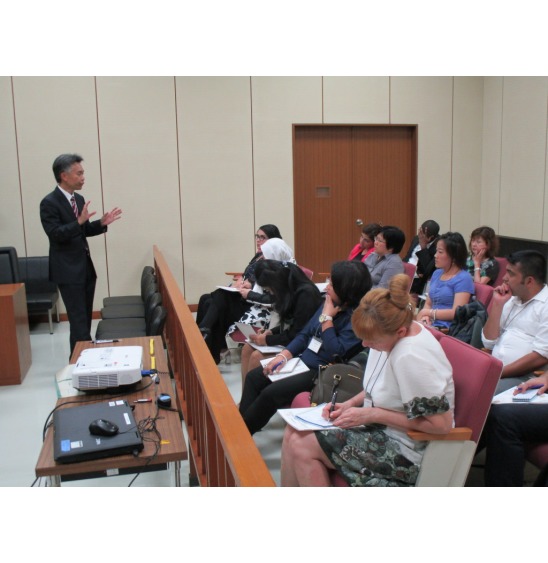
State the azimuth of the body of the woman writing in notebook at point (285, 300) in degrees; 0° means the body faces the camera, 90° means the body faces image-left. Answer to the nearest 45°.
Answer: approximately 90°

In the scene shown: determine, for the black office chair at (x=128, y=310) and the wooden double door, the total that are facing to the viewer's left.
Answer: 1

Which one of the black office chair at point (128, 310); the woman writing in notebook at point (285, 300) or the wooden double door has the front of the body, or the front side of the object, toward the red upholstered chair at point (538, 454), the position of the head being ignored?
the wooden double door

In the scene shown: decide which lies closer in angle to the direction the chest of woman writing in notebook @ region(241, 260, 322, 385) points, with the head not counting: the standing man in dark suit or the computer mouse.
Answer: the standing man in dark suit

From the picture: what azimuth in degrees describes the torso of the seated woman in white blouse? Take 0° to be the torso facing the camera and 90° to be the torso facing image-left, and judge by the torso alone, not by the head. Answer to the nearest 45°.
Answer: approximately 90°

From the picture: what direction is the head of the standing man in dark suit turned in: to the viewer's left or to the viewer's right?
to the viewer's right

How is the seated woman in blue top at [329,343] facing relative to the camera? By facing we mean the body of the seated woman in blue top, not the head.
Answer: to the viewer's left

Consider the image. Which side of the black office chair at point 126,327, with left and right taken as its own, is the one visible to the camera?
left

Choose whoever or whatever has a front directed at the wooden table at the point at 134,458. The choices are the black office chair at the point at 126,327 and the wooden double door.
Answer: the wooden double door

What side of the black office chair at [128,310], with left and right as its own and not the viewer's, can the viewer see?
left

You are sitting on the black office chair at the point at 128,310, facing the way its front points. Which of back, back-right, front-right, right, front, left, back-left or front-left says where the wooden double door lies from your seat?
back-right
